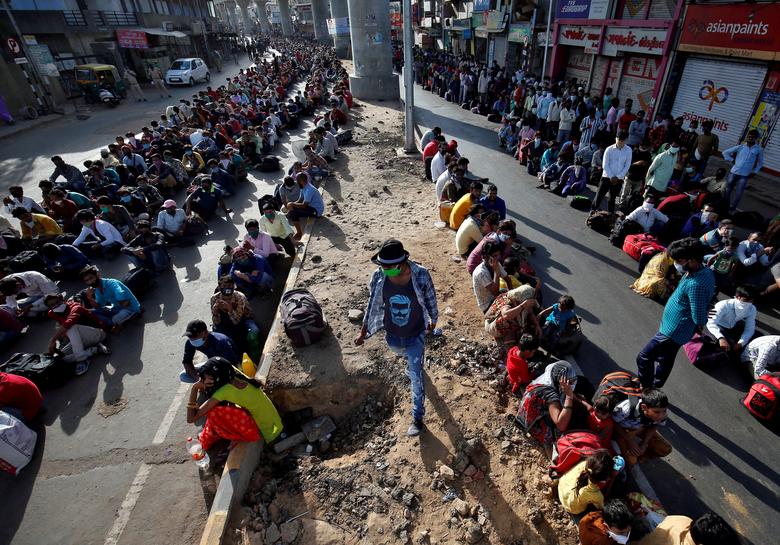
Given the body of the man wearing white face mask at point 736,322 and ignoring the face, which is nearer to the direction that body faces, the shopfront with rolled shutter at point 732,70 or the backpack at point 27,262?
the backpack

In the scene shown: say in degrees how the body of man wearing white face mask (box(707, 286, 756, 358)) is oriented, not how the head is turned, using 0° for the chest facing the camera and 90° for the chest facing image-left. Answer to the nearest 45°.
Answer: approximately 45°

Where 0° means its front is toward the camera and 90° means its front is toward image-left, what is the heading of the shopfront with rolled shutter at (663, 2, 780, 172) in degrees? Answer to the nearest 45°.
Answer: approximately 45°

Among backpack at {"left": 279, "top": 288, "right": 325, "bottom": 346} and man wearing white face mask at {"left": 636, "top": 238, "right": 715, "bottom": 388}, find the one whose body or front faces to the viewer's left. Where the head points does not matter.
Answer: the man wearing white face mask

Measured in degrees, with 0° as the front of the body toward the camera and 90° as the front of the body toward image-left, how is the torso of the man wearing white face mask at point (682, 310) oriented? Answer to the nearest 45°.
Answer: approximately 90°

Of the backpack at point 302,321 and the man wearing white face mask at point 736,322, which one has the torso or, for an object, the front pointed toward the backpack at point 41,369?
the man wearing white face mask
